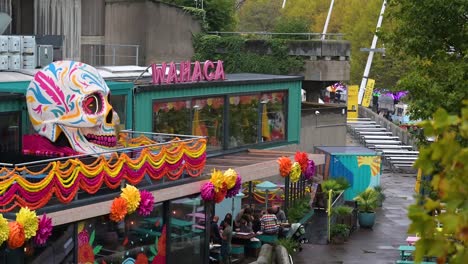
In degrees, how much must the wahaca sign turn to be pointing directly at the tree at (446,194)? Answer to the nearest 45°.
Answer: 0° — it already faces it

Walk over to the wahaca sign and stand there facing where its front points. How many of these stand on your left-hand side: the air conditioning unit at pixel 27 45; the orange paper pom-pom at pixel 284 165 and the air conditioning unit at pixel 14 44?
1

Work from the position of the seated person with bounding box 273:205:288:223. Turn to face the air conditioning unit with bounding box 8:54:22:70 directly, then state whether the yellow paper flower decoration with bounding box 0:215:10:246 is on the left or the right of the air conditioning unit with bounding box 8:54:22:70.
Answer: left

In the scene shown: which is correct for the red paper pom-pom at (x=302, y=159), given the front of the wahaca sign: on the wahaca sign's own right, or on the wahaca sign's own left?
on the wahaca sign's own left

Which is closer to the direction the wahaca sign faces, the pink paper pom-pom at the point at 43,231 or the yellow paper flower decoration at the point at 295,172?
the pink paper pom-pom

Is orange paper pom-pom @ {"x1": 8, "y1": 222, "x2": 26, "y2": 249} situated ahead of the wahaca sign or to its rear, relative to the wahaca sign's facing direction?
ahead

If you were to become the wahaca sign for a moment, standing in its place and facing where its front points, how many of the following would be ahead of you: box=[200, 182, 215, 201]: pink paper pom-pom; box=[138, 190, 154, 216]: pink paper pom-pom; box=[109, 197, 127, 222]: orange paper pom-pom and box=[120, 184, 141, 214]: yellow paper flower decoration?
4

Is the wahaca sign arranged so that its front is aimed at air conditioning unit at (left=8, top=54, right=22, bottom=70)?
no

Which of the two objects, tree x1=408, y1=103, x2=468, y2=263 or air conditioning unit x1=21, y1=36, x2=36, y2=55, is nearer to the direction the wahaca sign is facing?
the tree

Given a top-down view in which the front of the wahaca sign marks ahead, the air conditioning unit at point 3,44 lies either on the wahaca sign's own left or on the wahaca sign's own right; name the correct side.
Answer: on the wahaca sign's own right

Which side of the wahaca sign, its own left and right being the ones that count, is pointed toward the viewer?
front

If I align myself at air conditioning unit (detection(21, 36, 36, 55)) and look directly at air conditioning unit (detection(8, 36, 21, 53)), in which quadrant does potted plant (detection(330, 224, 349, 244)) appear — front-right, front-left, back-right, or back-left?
back-left

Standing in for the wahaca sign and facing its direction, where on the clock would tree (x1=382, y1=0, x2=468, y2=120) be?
The tree is roughly at 10 o'clock from the wahaca sign.

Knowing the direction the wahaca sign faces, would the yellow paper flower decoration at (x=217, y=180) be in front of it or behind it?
in front

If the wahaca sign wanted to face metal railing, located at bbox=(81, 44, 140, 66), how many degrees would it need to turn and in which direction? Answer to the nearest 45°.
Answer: approximately 180°
